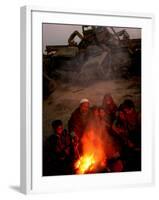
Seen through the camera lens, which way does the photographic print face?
facing the viewer and to the right of the viewer
